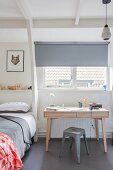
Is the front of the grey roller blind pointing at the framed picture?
no

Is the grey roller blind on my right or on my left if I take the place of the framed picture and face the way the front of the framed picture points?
on my left

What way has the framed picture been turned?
toward the camera

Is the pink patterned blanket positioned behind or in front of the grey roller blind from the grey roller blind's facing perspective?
in front

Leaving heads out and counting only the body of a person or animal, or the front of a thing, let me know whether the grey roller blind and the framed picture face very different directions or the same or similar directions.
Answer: same or similar directions

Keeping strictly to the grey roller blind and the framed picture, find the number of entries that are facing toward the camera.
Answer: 2

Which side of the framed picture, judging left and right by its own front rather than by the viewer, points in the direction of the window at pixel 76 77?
left

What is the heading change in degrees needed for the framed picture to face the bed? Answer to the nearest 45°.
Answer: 0° — it already faces it

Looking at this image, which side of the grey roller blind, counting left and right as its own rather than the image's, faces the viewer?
front
